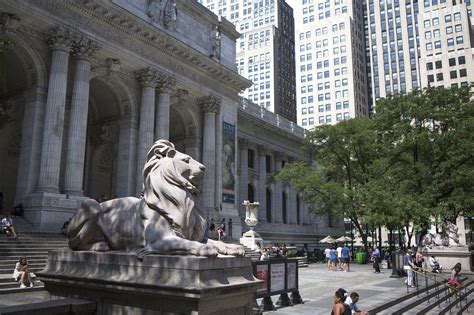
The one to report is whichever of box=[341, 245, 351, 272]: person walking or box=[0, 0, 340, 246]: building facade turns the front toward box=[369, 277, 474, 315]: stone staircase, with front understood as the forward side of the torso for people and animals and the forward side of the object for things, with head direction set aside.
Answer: the building facade

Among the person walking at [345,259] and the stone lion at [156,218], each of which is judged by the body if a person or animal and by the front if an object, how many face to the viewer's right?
1

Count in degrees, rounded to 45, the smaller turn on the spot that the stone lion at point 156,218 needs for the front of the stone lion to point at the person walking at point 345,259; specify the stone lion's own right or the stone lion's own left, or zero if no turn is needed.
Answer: approximately 45° to the stone lion's own left

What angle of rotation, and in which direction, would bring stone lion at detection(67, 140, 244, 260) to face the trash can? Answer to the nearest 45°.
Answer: approximately 45° to its left

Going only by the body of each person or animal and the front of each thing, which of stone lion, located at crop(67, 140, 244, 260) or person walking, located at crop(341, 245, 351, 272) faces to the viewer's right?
the stone lion

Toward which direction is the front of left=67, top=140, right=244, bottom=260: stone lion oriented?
to the viewer's right

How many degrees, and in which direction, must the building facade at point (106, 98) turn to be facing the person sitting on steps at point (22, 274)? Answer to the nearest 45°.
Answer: approximately 45° to its right
